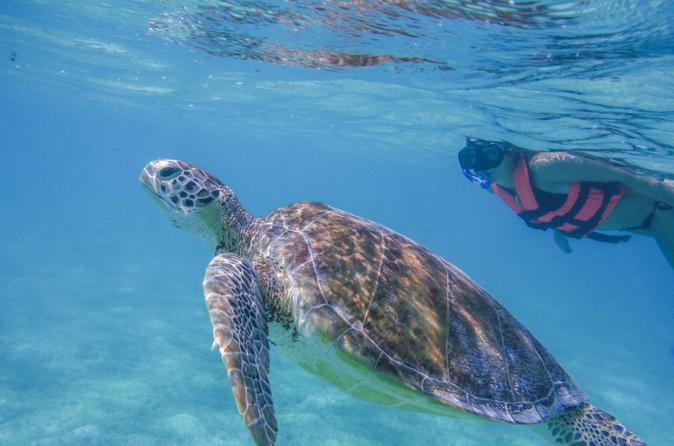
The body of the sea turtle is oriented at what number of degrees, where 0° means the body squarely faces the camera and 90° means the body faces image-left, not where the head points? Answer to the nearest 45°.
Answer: approximately 90°

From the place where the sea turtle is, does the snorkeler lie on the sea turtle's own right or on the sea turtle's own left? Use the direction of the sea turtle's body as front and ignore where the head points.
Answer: on the sea turtle's own right
